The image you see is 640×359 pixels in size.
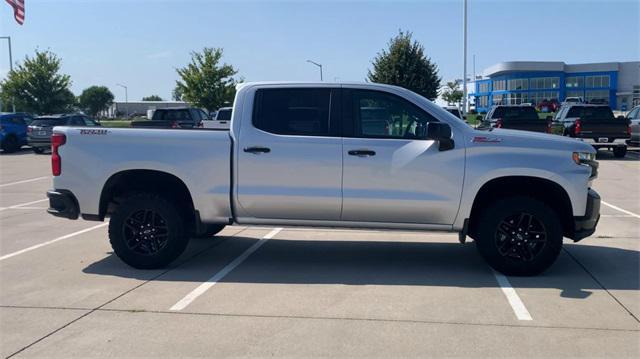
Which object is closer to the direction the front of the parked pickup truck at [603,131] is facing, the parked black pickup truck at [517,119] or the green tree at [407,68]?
the green tree

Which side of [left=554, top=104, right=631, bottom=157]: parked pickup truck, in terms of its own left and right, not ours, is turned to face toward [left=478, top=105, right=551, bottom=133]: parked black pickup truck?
left

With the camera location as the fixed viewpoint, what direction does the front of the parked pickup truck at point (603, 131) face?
facing away from the viewer and to the left of the viewer

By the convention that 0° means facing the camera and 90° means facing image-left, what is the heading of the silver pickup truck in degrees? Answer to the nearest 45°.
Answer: approximately 270°

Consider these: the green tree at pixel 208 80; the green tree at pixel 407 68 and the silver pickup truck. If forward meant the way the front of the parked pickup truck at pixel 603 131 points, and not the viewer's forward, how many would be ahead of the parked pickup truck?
2

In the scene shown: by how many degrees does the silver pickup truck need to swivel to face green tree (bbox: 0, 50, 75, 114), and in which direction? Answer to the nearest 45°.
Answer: approximately 135° to its left

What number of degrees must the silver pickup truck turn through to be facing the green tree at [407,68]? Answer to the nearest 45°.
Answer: approximately 90° to its left

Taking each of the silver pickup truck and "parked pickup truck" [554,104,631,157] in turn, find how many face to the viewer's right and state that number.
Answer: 1

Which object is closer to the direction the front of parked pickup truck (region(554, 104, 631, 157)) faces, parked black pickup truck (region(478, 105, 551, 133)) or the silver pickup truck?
the parked black pickup truck

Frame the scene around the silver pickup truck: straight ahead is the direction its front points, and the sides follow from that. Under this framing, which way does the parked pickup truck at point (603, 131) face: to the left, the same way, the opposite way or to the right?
to the left

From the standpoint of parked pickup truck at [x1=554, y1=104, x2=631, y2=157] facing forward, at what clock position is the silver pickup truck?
The silver pickup truck is roughly at 8 o'clock from the parked pickup truck.

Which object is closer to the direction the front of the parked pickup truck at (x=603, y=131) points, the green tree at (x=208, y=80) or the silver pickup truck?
the green tree

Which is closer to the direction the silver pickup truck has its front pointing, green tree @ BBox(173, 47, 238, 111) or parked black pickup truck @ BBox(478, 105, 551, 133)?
the parked black pickup truck

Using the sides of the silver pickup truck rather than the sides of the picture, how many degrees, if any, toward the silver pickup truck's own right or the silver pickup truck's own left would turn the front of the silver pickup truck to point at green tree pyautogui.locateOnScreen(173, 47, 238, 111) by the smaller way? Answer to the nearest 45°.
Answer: approximately 90° to the silver pickup truck's own left
